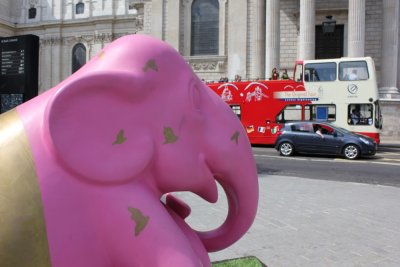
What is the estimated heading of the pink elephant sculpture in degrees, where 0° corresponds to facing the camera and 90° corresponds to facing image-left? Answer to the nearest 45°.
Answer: approximately 270°

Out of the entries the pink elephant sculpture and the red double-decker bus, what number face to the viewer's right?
2

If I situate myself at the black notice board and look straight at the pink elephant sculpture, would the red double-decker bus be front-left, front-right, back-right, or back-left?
back-left

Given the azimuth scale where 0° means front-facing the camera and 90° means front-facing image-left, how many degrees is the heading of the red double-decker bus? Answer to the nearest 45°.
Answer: approximately 270°

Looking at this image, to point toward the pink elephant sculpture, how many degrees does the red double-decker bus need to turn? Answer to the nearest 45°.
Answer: approximately 90° to its right
